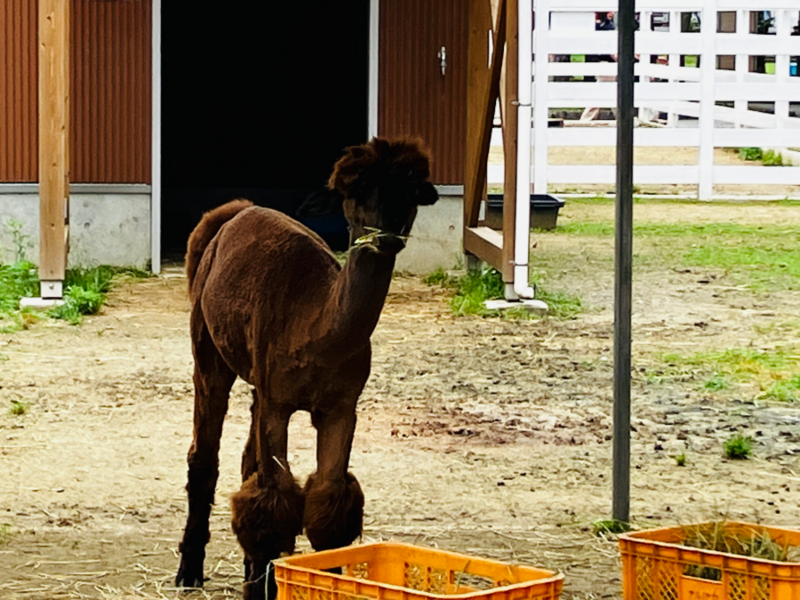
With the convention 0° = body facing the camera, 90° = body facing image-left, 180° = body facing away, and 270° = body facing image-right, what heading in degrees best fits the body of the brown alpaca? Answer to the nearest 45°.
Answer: approximately 315°

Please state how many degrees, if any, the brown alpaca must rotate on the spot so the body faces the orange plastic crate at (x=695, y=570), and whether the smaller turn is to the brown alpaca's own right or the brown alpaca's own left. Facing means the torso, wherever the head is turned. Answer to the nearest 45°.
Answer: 0° — it already faces it

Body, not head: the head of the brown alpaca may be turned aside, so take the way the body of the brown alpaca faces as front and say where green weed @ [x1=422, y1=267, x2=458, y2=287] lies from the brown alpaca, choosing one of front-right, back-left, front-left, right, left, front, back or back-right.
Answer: back-left

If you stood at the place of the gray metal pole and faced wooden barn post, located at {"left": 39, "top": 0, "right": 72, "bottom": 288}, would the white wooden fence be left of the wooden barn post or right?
right

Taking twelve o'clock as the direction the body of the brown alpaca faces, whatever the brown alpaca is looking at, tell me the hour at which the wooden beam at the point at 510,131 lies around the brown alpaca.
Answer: The wooden beam is roughly at 8 o'clock from the brown alpaca.

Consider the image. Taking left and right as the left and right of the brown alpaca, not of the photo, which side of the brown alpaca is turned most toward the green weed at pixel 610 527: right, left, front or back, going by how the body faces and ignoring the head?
left

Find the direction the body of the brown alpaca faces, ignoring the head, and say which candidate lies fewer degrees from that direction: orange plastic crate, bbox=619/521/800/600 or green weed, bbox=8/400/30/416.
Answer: the orange plastic crate

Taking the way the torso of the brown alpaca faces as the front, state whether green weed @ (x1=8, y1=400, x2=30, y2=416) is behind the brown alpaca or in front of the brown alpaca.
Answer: behind

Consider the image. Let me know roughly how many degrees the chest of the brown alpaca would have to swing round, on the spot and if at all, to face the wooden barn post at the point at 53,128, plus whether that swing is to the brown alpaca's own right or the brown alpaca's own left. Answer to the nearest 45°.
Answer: approximately 135° to the brown alpaca's own left

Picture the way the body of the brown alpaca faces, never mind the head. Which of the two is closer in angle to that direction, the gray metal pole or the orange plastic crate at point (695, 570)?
the orange plastic crate

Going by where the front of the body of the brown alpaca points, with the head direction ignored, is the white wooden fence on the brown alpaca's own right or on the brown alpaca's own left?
on the brown alpaca's own left
